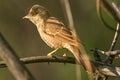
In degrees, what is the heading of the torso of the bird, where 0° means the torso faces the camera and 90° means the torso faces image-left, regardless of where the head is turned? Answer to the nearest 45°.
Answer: approximately 90°
